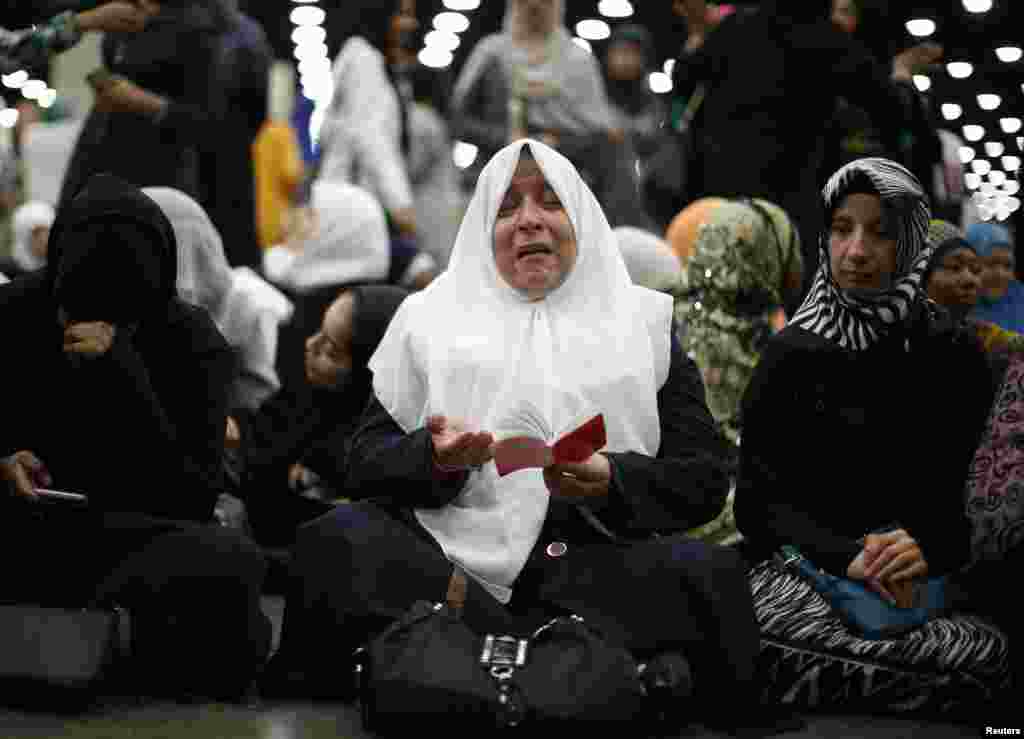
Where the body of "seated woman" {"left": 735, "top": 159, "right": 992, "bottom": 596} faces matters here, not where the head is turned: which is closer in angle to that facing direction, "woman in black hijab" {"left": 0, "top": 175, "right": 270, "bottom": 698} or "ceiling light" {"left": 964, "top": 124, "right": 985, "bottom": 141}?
the woman in black hijab

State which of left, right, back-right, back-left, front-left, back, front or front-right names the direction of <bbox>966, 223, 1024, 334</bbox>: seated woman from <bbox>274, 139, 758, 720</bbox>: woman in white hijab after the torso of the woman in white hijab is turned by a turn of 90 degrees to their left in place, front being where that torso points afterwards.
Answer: front-left

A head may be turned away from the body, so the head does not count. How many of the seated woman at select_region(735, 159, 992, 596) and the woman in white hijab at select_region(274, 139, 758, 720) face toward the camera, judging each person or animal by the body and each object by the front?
2

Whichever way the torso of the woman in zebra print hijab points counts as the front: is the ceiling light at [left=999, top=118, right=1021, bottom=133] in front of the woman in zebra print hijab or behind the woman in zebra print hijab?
behind

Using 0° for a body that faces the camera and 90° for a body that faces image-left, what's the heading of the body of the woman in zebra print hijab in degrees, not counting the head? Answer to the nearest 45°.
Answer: approximately 45°

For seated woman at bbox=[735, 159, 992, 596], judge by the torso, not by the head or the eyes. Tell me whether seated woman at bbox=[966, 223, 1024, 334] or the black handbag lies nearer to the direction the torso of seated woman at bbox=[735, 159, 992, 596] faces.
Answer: the black handbag

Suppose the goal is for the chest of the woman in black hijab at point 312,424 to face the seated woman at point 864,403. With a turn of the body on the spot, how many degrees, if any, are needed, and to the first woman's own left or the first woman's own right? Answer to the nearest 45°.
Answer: approximately 90° to the first woman's own left

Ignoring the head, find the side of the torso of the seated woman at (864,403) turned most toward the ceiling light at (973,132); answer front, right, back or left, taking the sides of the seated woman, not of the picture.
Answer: back

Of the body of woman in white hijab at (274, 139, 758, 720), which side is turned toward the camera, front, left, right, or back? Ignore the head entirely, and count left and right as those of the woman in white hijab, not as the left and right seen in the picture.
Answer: front

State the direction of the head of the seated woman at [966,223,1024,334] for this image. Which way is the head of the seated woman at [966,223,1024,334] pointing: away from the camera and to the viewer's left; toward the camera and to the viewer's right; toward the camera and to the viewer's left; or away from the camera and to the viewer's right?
toward the camera and to the viewer's left

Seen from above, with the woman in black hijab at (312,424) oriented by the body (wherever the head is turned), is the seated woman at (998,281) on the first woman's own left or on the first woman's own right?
on the first woman's own left

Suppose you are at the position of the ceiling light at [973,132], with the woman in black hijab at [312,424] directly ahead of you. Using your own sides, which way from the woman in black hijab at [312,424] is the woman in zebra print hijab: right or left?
left

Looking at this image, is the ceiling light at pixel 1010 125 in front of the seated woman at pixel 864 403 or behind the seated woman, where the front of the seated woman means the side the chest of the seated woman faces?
behind
